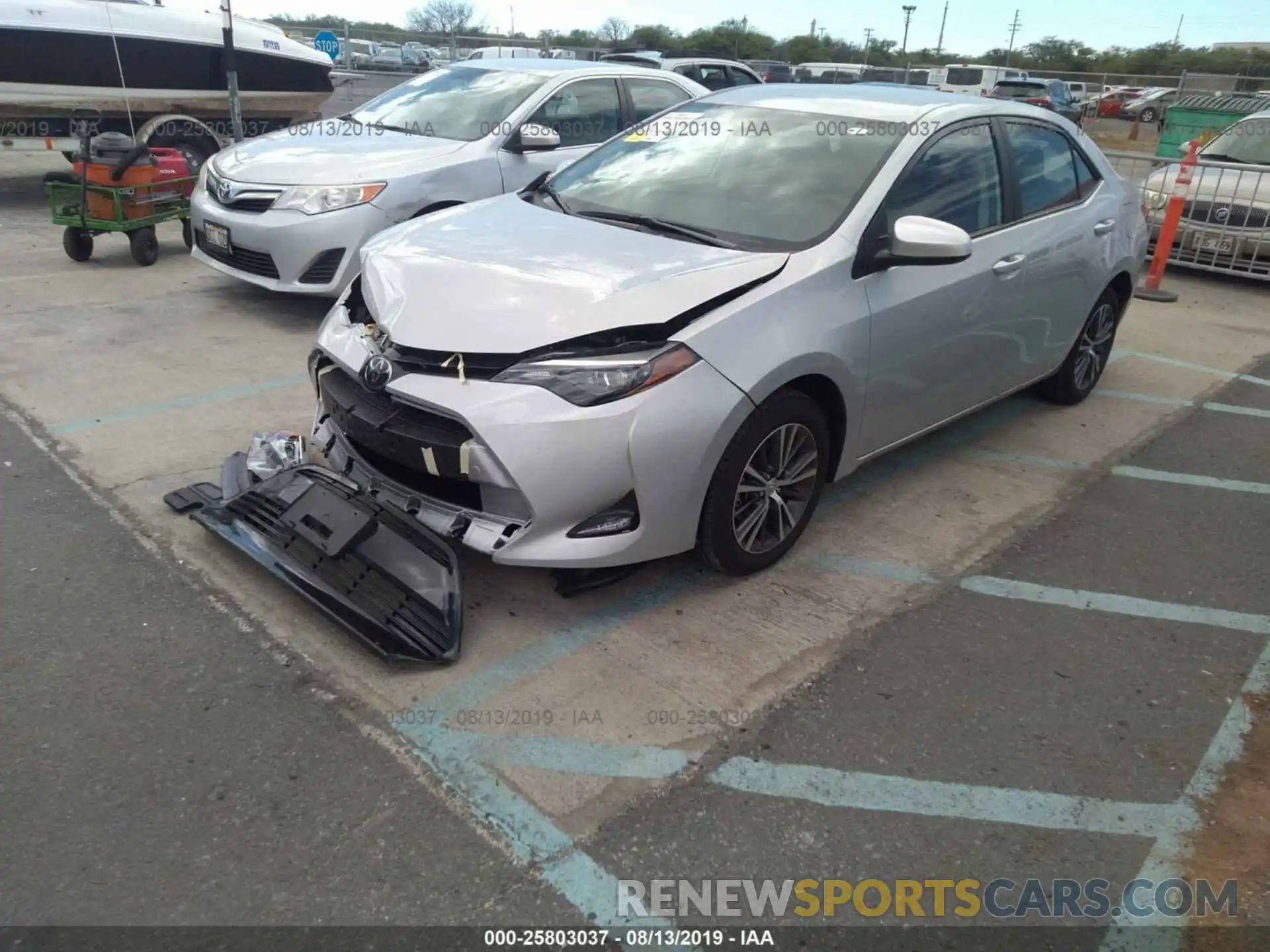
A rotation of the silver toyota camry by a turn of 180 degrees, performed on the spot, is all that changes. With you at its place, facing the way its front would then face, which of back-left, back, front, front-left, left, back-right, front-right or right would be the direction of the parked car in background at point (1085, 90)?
front

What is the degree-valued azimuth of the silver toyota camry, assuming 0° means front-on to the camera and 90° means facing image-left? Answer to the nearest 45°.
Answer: approximately 45°

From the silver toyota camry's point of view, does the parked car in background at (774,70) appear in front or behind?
behind

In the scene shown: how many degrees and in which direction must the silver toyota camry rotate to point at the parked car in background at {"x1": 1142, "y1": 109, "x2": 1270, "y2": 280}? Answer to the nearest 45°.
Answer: approximately 135° to its left

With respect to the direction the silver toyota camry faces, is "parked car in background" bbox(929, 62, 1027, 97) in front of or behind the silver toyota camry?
behind

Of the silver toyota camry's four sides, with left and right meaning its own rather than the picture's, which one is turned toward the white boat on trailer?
right

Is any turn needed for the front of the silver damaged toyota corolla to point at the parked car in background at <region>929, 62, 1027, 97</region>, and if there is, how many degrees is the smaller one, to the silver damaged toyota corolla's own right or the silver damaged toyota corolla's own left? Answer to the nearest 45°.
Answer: approximately 135° to the silver damaged toyota corolla's own right

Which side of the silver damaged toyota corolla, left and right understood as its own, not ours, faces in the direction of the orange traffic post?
back

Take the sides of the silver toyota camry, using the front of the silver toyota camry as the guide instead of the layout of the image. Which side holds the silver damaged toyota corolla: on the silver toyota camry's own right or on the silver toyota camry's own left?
on the silver toyota camry's own left

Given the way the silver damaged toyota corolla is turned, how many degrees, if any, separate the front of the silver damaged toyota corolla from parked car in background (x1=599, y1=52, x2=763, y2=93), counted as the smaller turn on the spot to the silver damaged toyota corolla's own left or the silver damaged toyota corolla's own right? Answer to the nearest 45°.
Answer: approximately 135° to the silver damaged toyota corolla's own right

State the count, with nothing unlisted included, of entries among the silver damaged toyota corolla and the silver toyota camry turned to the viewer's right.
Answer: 0

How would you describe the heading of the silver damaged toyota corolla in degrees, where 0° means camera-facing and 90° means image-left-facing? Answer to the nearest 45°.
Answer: approximately 45°
